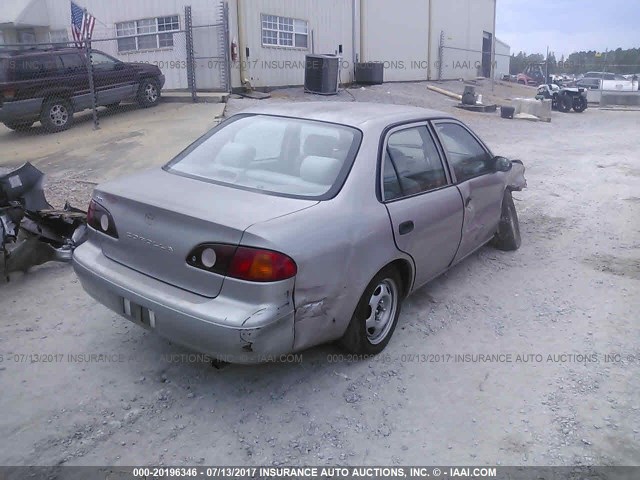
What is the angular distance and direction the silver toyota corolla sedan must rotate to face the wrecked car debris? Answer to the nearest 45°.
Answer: approximately 90° to its left

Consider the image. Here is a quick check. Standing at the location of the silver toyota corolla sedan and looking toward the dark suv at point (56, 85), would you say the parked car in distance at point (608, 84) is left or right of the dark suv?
right

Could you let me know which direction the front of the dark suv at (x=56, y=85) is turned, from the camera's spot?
facing away from the viewer and to the right of the viewer

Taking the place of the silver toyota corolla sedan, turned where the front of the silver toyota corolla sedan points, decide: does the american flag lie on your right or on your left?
on your left

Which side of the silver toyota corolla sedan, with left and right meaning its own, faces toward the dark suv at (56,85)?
left

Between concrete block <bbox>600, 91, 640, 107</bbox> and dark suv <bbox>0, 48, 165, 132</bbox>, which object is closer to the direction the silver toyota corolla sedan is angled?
the concrete block

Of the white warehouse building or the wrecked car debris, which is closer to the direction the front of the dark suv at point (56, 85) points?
the white warehouse building

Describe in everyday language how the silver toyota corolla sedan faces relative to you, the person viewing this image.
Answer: facing away from the viewer and to the right of the viewer

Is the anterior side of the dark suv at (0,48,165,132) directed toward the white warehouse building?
yes

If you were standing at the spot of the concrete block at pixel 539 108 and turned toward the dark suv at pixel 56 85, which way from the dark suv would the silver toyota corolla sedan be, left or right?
left
